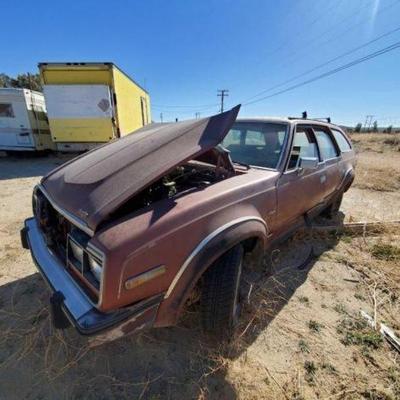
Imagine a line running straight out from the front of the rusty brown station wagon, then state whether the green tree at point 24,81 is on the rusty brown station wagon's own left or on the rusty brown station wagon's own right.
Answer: on the rusty brown station wagon's own right

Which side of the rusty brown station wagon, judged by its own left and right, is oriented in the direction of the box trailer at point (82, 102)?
right

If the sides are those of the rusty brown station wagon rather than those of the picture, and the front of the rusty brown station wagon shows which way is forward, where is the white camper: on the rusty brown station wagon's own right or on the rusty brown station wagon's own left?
on the rusty brown station wagon's own right

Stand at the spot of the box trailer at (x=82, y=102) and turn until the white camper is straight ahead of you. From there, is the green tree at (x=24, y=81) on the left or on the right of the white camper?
right

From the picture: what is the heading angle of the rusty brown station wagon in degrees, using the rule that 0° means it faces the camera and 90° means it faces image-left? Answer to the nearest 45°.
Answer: approximately 45°
